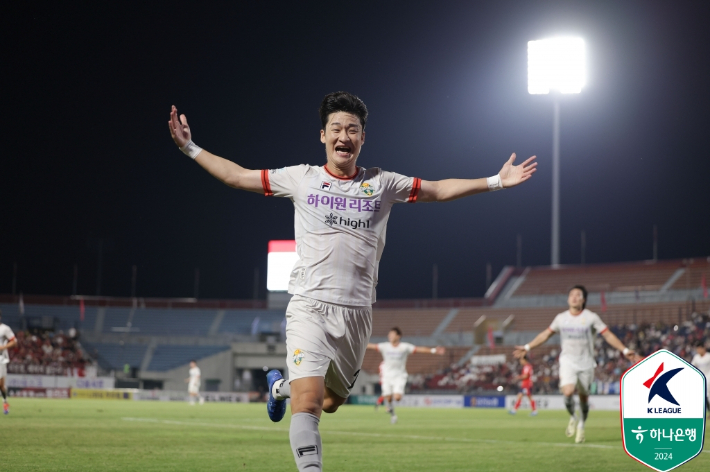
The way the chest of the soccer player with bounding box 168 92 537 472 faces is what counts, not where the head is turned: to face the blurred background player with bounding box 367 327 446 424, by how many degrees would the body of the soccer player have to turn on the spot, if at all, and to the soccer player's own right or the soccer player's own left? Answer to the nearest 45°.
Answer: approximately 180°

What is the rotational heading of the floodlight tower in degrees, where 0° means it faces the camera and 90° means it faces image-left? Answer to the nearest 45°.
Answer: approximately 0°

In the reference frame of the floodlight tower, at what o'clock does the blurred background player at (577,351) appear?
The blurred background player is roughly at 12 o'clock from the floodlight tower.

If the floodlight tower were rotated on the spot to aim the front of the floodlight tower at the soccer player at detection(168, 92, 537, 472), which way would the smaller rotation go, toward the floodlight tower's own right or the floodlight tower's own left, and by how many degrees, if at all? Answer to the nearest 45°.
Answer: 0° — it already faces them

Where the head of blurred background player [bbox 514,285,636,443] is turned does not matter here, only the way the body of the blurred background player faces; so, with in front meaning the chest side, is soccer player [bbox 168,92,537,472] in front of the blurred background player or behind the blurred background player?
in front

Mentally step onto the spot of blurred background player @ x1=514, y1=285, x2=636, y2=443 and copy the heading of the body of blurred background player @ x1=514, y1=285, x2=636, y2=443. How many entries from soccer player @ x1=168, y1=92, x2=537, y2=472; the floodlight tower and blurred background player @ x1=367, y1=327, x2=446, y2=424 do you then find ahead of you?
1

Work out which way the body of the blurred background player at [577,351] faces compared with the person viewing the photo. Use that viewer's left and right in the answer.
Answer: facing the viewer

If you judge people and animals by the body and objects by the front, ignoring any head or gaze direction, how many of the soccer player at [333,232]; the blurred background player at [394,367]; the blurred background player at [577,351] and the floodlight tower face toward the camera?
4

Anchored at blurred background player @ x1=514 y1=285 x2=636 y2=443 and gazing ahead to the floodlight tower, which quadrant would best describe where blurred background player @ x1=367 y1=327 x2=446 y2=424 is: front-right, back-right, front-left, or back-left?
front-left

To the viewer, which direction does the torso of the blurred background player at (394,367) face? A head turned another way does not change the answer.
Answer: toward the camera

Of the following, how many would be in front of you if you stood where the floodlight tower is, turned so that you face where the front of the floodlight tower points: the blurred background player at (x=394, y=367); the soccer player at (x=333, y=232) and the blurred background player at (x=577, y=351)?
3

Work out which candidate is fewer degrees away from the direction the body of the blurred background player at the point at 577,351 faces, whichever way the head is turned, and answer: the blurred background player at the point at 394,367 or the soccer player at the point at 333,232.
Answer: the soccer player

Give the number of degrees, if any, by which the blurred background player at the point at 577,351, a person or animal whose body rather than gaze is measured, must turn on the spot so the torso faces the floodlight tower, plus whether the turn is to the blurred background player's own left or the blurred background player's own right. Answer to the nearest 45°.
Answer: approximately 180°

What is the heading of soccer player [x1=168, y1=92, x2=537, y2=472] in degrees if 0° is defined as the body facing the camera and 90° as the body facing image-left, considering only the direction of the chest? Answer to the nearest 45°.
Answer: approximately 0°

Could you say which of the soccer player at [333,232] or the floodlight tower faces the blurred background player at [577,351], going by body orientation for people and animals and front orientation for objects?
the floodlight tower

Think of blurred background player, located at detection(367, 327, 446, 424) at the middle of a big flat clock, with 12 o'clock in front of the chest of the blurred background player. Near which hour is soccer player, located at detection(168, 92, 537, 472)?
The soccer player is roughly at 12 o'clock from the blurred background player.
